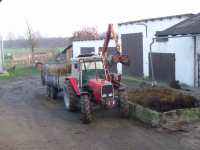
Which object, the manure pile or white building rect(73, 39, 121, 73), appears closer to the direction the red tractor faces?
the manure pile

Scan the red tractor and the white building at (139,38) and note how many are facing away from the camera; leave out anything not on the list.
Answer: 0

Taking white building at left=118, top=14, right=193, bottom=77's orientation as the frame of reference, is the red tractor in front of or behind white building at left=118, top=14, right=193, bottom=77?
in front

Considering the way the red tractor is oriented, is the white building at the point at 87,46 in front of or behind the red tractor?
behind

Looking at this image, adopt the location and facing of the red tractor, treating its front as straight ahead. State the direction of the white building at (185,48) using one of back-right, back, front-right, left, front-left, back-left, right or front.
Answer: left

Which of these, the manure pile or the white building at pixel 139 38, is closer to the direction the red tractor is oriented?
the manure pile

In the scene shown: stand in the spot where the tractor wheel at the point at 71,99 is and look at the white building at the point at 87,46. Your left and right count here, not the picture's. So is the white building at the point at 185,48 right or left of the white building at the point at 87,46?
right

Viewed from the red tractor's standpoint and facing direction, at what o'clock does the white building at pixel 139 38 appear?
The white building is roughly at 8 o'clock from the red tractor.

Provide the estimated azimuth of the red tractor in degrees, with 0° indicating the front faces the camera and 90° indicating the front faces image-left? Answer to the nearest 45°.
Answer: approximately 315°

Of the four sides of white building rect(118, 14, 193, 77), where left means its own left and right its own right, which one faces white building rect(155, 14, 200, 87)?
left
